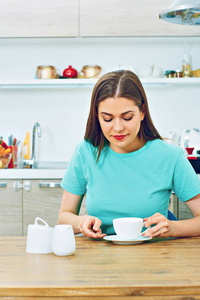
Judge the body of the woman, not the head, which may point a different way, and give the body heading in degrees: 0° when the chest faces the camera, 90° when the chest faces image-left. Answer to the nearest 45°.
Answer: approximately 0°

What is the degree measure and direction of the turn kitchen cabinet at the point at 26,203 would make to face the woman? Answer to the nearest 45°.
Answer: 0° — it already faces them

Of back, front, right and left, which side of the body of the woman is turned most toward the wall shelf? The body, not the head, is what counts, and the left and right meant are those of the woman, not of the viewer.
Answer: back

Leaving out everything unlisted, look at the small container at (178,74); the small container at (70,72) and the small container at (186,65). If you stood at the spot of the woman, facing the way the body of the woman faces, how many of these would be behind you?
3

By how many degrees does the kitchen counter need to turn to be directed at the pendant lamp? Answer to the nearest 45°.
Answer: approximately 45° to its left

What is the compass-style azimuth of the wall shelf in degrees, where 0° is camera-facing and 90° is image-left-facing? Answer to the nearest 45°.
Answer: approximately 0°
